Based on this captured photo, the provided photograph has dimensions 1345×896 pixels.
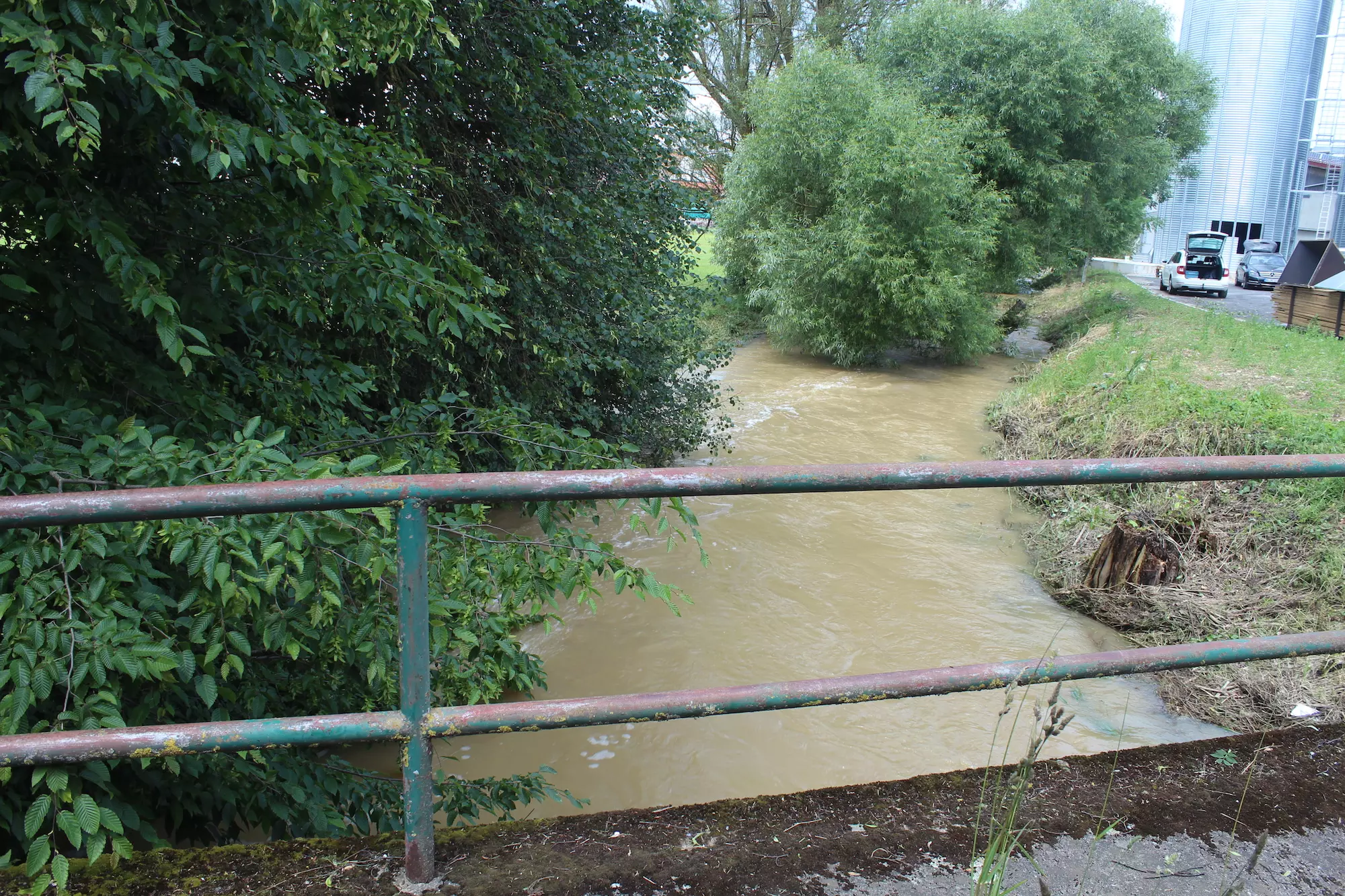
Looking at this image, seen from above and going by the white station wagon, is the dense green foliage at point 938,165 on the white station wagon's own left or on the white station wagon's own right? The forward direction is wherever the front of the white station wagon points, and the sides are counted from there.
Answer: on the white station wagon's own left

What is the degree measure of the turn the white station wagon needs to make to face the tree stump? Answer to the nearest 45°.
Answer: approximately 135° to its left

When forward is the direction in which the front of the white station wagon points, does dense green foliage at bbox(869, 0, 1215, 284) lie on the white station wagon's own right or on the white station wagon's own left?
on the white station wagon's own left

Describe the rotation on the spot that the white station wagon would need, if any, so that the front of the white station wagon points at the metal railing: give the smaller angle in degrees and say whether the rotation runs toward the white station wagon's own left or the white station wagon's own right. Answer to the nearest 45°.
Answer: approximately 135° to the white station wagon's own left

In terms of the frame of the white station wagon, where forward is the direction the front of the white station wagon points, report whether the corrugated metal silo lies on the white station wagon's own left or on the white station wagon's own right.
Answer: on the white station wagon's own right

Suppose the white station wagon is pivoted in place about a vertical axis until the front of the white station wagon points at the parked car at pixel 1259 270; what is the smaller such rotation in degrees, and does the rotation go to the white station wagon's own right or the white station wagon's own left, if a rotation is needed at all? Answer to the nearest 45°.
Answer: approximately 45° to the white station wagon's own right

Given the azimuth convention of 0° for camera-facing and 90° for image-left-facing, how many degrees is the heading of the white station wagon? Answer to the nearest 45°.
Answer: approximately 135°
